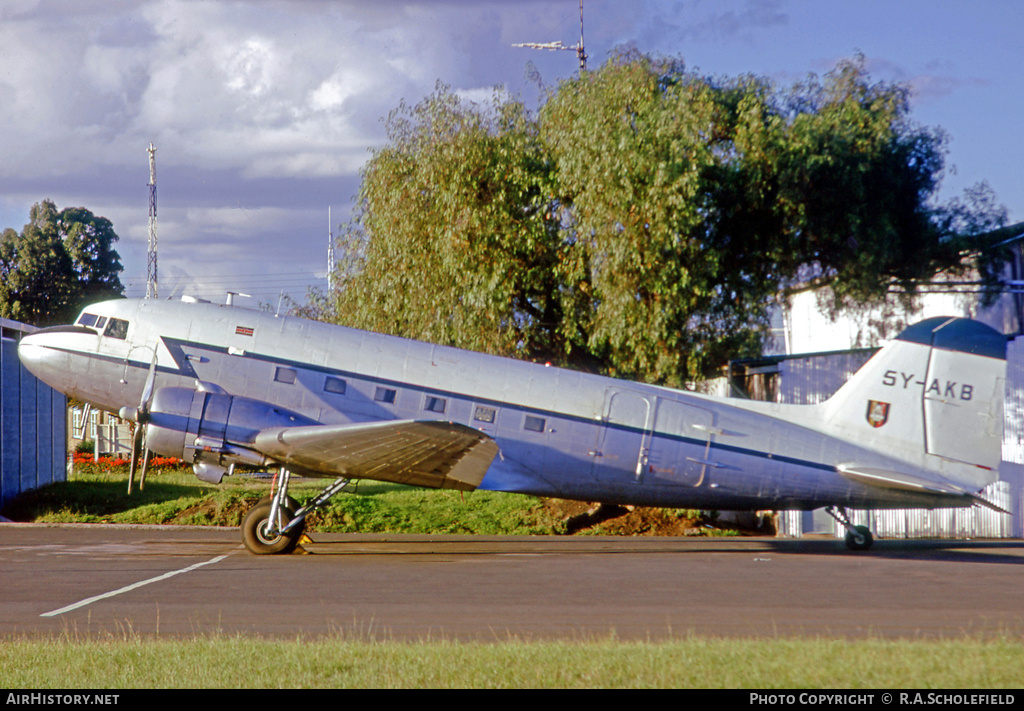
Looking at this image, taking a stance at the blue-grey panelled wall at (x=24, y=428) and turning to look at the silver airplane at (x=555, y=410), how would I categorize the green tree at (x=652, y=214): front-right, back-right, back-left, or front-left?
front-left

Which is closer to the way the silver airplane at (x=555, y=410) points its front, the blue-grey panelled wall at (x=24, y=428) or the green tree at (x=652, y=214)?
the blue-grey panelled wall

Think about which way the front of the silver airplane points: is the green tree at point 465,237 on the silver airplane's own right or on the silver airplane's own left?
on the silver airplane's own right

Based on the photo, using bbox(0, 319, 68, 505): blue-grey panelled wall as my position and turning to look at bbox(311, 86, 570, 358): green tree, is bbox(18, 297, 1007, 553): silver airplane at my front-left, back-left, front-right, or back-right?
front-right

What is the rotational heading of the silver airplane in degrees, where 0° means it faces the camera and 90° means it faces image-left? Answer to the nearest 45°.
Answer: approximately 90°

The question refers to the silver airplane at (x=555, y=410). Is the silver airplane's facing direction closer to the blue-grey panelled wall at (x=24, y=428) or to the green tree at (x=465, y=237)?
the blue-grey panelled wall
